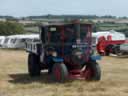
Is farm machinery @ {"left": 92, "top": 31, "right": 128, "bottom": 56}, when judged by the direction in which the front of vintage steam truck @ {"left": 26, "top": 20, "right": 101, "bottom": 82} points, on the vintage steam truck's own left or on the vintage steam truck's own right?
on the vintage steam truck's own left

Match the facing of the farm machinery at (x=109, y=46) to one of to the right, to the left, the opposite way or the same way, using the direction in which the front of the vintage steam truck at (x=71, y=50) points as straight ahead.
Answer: to the right

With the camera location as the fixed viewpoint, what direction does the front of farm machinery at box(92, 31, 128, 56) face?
facing the viewer and to the left of the viewer

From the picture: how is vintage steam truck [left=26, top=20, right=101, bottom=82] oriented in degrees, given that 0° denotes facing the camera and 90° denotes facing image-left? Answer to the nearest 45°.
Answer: approximately 315°

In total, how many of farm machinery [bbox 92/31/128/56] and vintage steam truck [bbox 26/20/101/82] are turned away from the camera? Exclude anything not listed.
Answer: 0

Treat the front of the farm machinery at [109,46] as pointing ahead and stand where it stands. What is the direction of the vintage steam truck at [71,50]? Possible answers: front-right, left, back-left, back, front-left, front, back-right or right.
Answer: front-left
